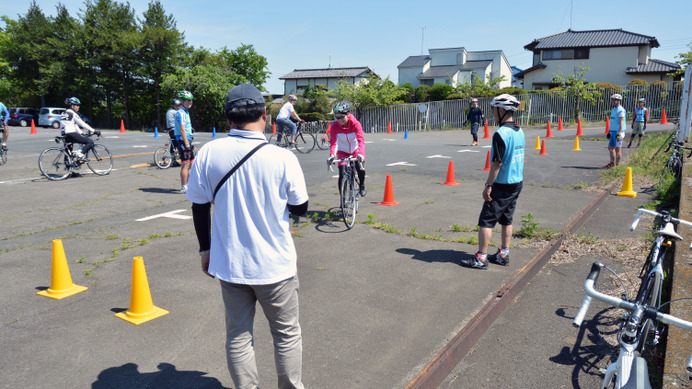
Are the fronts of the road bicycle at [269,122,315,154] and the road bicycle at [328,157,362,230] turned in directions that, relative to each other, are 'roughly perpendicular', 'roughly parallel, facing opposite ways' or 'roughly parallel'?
roughly perpendicular

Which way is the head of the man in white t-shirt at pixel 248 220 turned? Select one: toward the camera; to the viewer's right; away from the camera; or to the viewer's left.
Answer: away from the camera

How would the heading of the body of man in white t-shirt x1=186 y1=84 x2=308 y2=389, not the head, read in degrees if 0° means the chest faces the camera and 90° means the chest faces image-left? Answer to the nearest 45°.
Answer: approximately 180°

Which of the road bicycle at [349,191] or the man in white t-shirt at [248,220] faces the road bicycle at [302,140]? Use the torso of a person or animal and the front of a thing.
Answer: the man in white t-shirt

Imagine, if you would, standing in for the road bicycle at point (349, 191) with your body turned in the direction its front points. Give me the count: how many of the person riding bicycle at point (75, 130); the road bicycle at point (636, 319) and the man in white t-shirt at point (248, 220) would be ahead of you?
2

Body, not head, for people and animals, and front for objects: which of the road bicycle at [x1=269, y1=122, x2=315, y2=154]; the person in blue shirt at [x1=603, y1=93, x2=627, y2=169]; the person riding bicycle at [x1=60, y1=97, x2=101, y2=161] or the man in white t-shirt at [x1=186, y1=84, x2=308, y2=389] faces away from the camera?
the man in white t-shirt

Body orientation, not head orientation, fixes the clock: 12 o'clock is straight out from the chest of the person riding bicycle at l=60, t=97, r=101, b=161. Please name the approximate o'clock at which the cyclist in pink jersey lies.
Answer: The cyclist in pink jersey is roughly at 2 o'clock from the person riding bicycle.

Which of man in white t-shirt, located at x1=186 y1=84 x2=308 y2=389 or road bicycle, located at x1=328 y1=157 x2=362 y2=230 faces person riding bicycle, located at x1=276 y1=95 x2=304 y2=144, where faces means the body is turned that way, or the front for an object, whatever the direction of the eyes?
the man in white t-shirt

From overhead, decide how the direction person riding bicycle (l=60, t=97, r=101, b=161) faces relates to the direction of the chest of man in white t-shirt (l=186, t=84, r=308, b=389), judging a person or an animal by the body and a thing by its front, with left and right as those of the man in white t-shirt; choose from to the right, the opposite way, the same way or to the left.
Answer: to the right

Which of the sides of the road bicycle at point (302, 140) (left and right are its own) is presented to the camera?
right

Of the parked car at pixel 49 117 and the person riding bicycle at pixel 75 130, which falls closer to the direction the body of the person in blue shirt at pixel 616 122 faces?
the person riding bicycle
